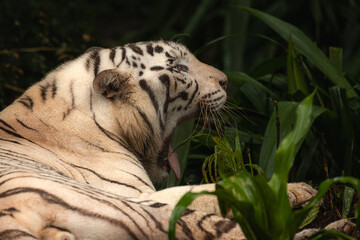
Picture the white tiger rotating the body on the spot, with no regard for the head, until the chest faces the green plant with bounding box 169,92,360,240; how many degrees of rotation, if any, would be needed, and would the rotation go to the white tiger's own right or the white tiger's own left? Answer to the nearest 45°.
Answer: approximately 45° to the white tiger's own right

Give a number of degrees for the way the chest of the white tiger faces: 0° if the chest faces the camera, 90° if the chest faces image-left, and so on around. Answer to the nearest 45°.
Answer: approximately 270°
